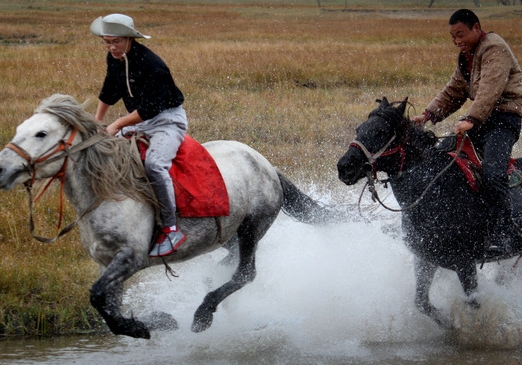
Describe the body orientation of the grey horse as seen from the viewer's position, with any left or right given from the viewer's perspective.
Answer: facing to the left of the viewer

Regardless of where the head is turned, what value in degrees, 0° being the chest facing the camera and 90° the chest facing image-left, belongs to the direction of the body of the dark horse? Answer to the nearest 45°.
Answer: approximately 45°

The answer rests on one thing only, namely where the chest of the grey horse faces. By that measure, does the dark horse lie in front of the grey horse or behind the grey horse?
behind

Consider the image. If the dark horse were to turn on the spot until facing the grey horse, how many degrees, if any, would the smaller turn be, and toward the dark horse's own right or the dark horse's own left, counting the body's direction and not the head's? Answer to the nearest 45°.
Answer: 0° — it already faces it
